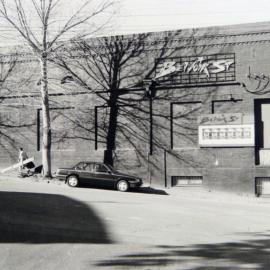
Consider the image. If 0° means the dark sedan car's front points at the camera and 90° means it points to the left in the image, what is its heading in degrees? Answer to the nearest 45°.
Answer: approximately 270°

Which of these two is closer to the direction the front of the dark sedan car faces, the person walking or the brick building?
the brick building

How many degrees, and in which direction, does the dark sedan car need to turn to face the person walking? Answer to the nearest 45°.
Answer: approximately 135° to its left
